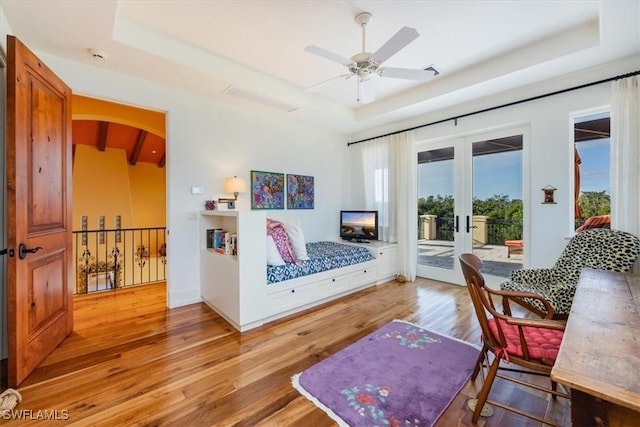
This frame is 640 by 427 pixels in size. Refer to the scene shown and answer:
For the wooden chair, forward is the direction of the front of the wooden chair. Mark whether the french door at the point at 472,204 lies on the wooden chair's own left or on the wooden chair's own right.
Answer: on the wooden chair's own left

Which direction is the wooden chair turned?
to the viewer's right

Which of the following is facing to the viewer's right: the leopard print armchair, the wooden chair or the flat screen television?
the wooden chair

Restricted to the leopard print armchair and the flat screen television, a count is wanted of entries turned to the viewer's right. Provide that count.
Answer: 0

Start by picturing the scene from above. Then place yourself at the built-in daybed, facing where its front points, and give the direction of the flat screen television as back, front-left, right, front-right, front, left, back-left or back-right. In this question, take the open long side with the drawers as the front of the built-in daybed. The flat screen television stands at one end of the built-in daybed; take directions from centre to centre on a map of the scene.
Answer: left

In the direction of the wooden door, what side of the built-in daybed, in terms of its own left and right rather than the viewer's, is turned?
right

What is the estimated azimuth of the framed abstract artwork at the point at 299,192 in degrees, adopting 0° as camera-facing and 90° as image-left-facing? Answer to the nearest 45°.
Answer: approximately 315°

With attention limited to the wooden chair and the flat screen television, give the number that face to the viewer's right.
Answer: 1

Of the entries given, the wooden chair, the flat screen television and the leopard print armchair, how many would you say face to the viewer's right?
1

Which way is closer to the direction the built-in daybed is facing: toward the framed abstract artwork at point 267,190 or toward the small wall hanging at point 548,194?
the small wall hanging

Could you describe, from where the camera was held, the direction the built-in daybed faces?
facing the viewer and to the right of the viewer

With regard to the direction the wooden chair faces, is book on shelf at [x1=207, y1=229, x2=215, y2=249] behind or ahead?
behind
